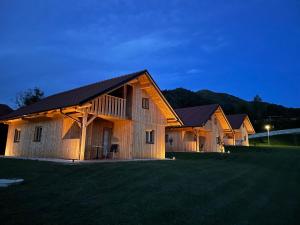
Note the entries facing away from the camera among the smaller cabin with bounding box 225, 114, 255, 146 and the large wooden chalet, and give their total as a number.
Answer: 0

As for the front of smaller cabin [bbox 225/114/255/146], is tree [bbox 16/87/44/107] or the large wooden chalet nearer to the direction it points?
the large wooden chalet

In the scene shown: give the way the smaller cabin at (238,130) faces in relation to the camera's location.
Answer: facing the viewer and to the right of the viewer

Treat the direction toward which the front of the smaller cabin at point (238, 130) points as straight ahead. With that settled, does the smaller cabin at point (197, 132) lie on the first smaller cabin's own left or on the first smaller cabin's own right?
on the first smaller cabin's own right

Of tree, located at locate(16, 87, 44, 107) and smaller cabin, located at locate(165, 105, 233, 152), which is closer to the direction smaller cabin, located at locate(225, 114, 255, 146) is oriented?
the smaller cabin

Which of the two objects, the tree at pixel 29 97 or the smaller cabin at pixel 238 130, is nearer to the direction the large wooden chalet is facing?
the smaller cabin

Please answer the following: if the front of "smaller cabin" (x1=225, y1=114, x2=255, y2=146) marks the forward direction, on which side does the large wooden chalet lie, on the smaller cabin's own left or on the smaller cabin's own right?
on the smaller cabin's own right

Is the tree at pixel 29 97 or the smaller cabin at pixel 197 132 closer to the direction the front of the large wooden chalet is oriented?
the smaller cabin

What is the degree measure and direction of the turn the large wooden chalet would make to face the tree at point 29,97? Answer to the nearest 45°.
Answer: approximately 180°

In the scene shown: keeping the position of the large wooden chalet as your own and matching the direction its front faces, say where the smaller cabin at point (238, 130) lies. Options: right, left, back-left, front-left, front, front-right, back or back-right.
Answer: left

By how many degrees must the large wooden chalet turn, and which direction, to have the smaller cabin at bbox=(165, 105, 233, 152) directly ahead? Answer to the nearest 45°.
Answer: approximately 90° to its left

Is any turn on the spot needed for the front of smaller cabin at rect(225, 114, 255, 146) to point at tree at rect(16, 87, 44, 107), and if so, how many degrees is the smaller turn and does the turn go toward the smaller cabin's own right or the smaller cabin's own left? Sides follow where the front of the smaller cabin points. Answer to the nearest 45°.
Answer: approximately 90° to the smaller cabin's own right
